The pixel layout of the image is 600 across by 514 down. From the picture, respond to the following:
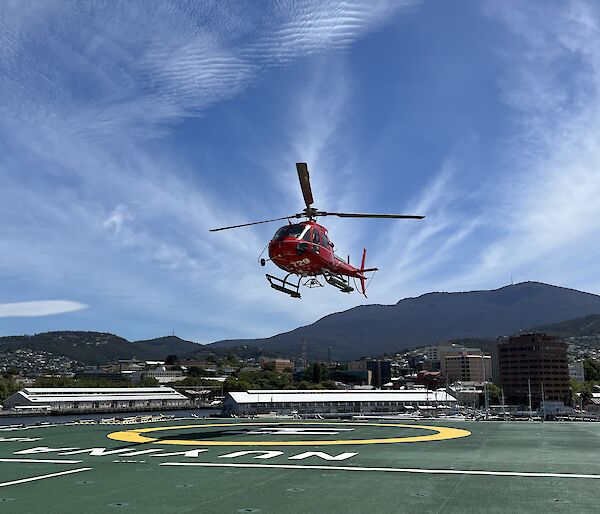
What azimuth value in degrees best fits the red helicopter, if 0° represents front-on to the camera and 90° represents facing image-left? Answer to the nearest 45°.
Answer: approximately 45°
